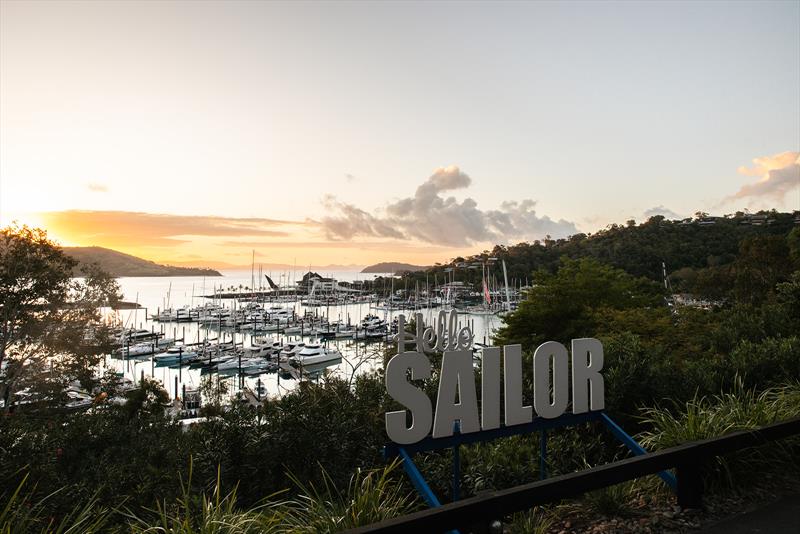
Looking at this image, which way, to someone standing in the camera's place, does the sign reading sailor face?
facing the viewer and to the right of the viewer

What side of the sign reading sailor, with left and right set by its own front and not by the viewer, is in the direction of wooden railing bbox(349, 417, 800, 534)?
front

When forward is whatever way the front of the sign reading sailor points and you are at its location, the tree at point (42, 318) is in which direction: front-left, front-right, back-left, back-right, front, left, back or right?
back

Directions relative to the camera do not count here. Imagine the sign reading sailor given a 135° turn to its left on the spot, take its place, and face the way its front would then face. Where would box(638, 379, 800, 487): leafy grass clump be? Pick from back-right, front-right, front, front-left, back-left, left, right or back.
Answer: right

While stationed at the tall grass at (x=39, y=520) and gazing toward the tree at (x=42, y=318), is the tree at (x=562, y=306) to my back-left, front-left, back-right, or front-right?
front-right

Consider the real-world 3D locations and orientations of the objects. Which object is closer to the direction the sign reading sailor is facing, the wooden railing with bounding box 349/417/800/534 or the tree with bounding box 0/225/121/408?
the wooden railing

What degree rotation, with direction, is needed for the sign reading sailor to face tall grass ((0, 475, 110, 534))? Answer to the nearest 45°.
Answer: approximately 90° to its right

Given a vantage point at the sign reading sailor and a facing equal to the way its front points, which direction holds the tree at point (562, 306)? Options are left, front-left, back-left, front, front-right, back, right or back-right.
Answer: back-left
